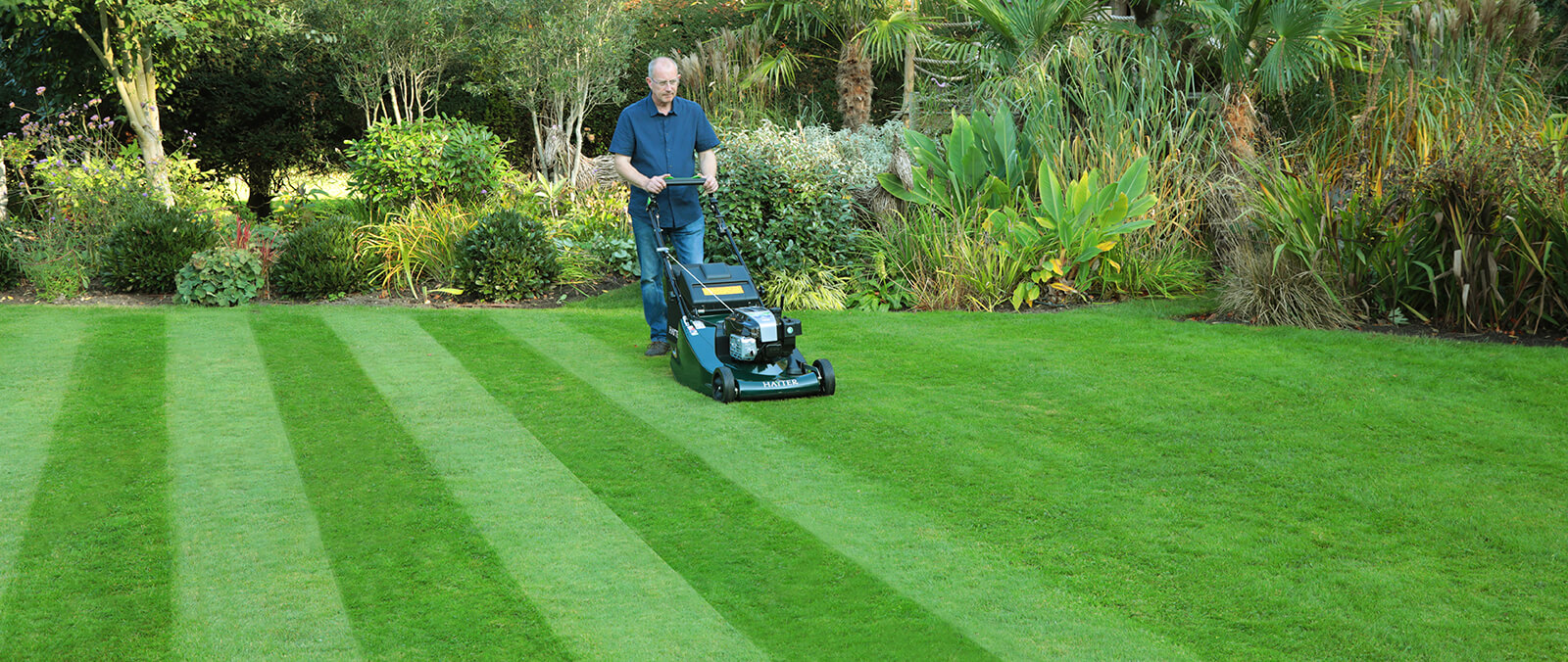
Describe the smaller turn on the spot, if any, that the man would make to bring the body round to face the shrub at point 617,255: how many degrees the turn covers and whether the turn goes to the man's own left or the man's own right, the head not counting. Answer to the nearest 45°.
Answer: approximately 180°

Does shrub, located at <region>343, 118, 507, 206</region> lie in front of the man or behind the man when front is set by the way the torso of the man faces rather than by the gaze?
behind

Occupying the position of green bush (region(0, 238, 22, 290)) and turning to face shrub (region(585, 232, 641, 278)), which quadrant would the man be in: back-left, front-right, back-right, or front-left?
front-right

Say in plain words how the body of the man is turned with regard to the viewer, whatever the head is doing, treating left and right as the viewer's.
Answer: facing the viewer

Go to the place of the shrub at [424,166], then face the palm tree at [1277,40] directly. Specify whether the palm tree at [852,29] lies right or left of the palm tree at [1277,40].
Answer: left

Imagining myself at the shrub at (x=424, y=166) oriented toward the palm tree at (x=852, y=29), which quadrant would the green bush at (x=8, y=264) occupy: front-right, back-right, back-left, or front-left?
back-left

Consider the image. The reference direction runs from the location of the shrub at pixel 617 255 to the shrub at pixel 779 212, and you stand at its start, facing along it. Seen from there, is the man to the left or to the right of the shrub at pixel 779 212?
right

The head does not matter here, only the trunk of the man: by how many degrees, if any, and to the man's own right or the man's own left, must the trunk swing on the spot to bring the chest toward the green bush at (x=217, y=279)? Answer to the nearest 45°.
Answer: approximately 135° to the man's own right

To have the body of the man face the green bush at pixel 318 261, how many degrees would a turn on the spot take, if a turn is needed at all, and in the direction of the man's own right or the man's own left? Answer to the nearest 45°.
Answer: approximately 135° to the man's own right

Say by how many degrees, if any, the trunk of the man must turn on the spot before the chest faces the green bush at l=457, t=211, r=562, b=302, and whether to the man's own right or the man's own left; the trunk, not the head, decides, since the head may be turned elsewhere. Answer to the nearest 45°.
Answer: approximately 135° to the man's own right

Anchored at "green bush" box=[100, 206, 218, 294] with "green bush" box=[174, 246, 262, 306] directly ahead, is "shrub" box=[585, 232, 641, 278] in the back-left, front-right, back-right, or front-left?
front-left

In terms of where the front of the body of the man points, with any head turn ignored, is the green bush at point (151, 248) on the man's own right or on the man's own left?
on the man's own right
